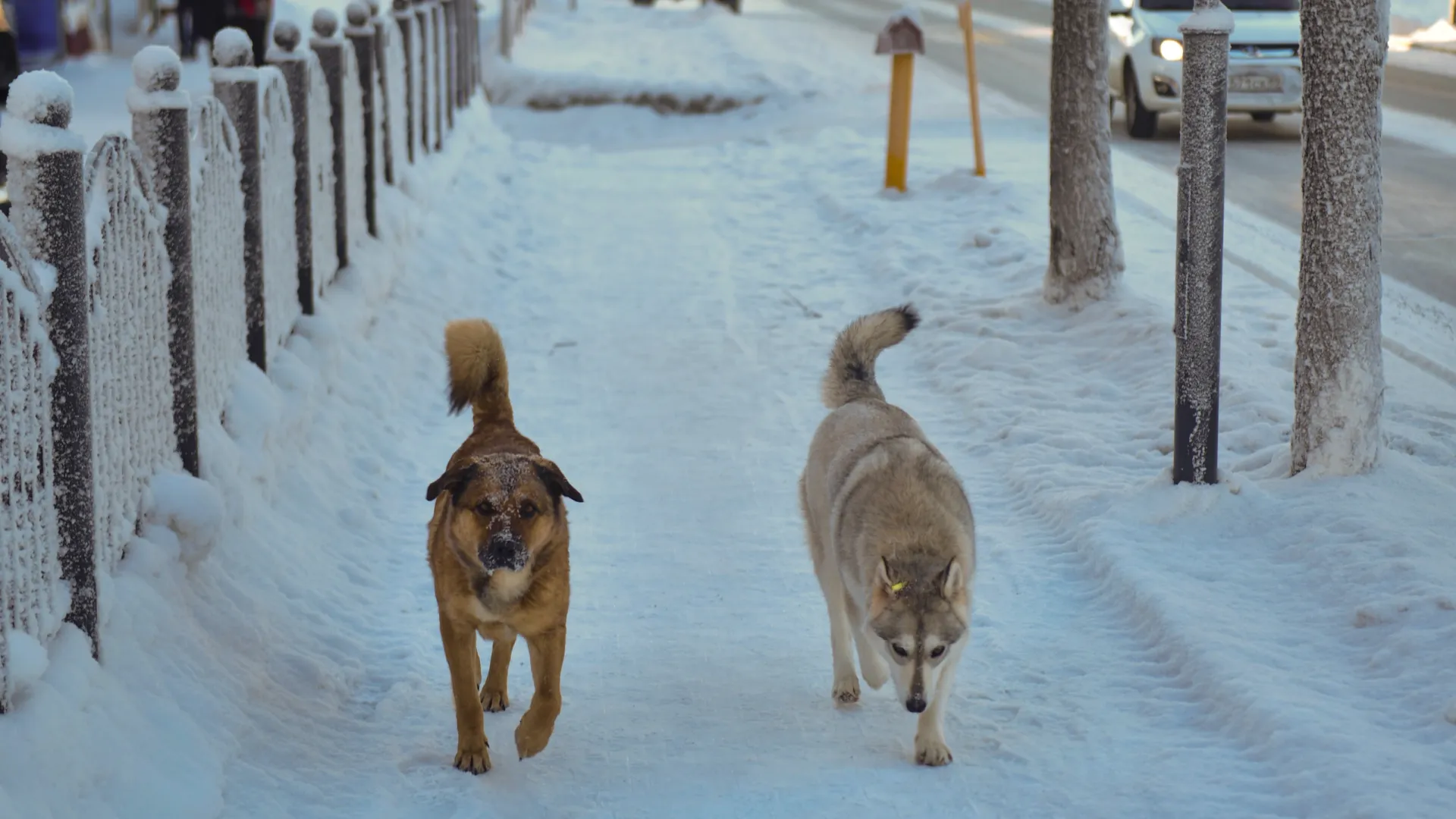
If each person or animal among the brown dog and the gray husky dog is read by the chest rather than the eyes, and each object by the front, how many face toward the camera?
2

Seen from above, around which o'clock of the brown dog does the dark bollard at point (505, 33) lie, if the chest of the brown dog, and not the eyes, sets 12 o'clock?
The dark bollard is roughly at 6 o'clock from the brown dog.

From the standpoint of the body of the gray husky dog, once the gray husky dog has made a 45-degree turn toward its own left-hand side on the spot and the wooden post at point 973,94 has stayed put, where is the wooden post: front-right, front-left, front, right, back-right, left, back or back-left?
back-left

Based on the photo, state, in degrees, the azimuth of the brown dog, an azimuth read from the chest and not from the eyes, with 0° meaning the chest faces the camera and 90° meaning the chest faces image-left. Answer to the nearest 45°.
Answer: approximately 0°

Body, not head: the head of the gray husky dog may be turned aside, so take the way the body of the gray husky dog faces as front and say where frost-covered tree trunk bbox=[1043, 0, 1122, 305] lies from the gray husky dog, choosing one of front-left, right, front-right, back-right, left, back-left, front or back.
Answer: back

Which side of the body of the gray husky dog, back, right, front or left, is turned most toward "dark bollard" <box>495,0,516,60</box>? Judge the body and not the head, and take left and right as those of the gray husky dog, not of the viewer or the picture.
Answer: back
